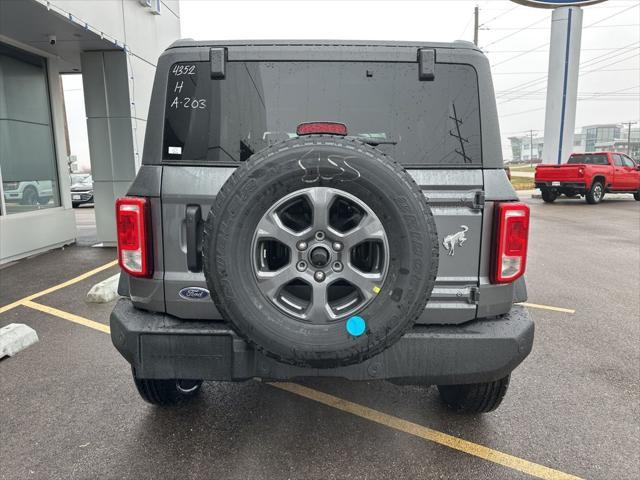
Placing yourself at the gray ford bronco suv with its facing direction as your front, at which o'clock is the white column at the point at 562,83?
The white column is roughly at 1 o'clock from the gray ford bronco suv.

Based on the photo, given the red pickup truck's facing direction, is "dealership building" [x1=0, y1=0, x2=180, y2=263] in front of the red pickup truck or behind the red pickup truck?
behind

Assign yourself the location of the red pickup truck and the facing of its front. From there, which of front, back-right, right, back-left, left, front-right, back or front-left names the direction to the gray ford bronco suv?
back-right

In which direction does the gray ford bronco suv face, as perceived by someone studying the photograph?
facing away from the viewer

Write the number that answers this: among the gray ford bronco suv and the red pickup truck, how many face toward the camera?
0

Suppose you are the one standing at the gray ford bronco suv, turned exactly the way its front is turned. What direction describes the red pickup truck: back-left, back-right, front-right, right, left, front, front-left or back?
front-right

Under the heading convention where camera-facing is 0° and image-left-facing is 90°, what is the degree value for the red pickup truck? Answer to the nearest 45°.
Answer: approximately 225°

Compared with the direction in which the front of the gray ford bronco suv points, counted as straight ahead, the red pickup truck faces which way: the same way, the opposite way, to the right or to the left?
to the right

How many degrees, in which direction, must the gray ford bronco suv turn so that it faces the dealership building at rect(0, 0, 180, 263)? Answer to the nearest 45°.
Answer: approximately 45° to its left
